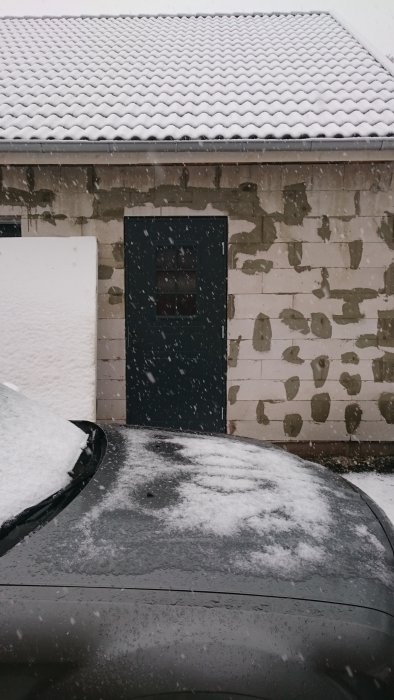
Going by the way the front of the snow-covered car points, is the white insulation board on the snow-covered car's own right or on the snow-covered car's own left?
on the snow-covered car's own left
